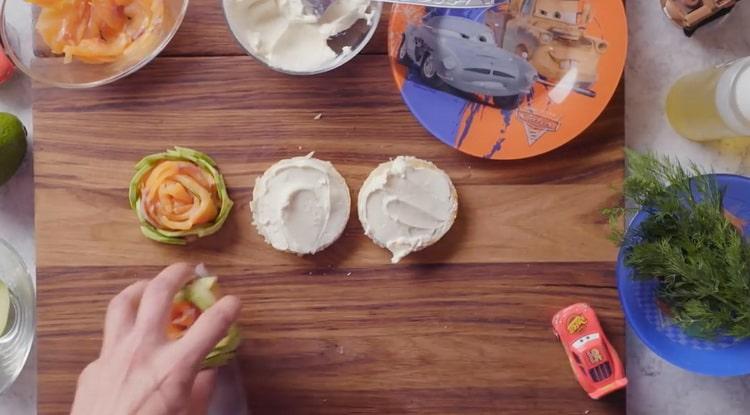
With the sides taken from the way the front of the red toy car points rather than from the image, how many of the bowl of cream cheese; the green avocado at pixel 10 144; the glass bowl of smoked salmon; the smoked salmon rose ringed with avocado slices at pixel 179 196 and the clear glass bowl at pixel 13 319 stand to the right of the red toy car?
0

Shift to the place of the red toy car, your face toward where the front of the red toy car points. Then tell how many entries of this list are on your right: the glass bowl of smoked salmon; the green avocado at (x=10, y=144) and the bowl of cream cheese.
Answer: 0

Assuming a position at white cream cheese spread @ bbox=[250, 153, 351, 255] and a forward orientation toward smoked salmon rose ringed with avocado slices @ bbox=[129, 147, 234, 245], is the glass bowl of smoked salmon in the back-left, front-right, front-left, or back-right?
front-right

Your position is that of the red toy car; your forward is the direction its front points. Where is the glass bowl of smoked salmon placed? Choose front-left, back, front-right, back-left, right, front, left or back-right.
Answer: front-left

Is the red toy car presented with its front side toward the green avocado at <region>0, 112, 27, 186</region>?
no

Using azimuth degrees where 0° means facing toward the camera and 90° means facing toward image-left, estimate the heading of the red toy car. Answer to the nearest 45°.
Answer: approximately 135°

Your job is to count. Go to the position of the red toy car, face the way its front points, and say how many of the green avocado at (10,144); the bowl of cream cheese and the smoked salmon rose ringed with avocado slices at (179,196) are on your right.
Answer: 0

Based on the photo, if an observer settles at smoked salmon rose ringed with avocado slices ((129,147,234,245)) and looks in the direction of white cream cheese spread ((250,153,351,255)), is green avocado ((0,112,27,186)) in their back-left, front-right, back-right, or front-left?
back-left

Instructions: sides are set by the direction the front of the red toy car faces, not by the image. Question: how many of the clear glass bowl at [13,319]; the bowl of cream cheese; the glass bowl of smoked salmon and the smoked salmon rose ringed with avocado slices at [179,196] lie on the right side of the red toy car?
0

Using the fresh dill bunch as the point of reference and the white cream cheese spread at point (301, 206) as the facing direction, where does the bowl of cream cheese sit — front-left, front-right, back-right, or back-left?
front-right

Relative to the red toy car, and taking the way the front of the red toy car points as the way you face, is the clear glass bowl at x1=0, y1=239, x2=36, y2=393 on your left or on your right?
on your left

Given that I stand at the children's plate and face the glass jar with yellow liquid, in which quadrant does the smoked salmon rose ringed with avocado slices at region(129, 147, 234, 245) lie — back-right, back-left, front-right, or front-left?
back-right

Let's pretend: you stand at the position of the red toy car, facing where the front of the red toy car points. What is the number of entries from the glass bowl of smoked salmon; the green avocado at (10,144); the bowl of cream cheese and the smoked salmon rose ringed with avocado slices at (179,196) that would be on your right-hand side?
0

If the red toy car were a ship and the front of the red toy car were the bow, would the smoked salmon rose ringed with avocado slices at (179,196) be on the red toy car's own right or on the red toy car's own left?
on the red toy car's own left

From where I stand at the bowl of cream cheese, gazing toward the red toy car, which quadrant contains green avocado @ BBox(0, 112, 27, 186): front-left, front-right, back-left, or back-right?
back-right
